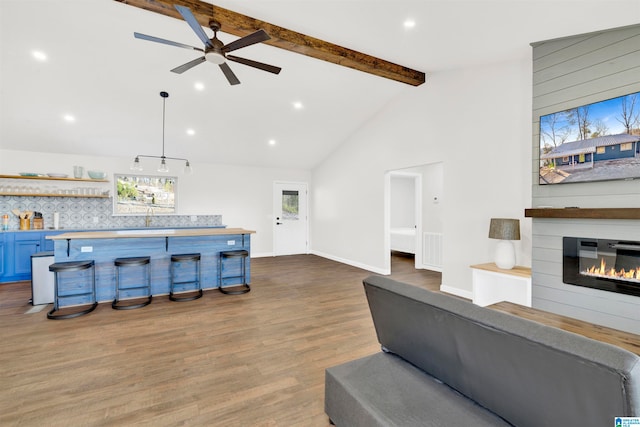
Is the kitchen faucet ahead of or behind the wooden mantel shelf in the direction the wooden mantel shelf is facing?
ahead

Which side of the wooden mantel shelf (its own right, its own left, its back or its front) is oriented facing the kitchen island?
front

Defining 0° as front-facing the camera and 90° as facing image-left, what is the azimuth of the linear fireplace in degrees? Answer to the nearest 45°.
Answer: approximately 45°

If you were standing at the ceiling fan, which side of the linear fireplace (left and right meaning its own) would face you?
front

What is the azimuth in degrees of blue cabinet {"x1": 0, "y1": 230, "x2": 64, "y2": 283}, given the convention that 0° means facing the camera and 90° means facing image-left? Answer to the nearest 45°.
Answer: approximately 0°

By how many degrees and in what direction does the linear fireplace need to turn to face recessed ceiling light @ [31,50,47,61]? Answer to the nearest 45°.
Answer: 0° — it already faces it

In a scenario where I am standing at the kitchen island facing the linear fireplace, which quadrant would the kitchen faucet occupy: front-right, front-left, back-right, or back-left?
back-left

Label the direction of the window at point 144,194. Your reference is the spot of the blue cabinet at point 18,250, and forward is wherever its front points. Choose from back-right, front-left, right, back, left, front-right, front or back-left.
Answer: left

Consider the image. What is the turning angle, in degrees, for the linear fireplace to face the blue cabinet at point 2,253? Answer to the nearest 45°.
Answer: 0° — it already faces it

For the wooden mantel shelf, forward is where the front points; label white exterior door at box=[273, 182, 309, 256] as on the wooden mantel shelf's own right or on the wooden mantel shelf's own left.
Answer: on the wooden mantel shelf's own right

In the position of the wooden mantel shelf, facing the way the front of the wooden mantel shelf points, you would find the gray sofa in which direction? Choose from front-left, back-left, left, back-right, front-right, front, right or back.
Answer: front-left

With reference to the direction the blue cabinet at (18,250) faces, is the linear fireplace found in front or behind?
in front

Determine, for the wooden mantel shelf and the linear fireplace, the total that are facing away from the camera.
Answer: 0

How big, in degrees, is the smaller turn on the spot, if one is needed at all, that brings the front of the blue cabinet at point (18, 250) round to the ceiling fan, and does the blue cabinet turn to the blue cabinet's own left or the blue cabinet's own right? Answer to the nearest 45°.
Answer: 0° — it already faces it

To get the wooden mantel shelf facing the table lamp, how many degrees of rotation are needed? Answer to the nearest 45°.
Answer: approximately 90° to its right
